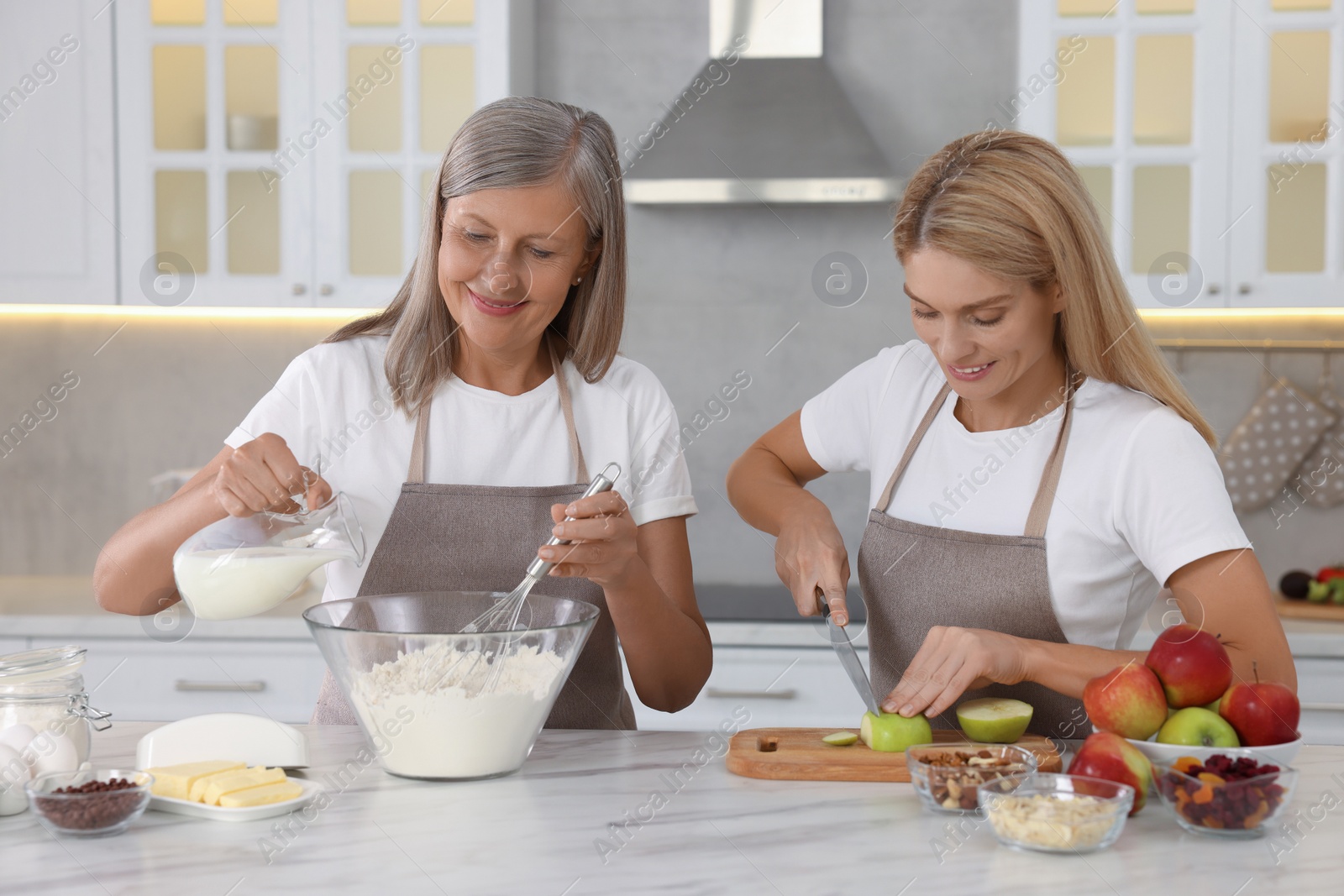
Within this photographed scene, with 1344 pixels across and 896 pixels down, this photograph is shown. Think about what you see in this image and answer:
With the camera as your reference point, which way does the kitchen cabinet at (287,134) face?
facing the viewer

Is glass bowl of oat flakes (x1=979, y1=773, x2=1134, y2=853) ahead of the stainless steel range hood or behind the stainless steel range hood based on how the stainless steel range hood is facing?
ahead

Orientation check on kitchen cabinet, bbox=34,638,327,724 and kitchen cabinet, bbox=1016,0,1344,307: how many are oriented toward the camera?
2

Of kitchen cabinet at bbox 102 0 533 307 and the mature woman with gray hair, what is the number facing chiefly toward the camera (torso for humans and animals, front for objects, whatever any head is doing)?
2

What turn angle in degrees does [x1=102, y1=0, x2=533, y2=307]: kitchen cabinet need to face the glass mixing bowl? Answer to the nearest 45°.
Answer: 0° — it already faces it

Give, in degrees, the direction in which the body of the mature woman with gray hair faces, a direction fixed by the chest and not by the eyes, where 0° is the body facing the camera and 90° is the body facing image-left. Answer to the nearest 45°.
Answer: approximately 0°

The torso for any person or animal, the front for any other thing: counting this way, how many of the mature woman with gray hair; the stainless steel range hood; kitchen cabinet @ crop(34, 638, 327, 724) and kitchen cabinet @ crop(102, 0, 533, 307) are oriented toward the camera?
4

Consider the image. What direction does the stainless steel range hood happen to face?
toward the camera

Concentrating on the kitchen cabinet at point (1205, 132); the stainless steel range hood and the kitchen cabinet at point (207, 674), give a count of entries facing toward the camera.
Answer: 3

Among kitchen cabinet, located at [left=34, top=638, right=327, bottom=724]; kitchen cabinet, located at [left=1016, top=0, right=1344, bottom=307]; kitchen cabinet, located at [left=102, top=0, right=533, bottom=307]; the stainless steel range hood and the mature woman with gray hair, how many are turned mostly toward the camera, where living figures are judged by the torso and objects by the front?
5

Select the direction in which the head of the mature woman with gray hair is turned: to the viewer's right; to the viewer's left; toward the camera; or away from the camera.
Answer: toward the camera

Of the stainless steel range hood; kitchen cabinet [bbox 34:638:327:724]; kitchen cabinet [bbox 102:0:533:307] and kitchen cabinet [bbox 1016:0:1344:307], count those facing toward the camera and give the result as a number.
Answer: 4
